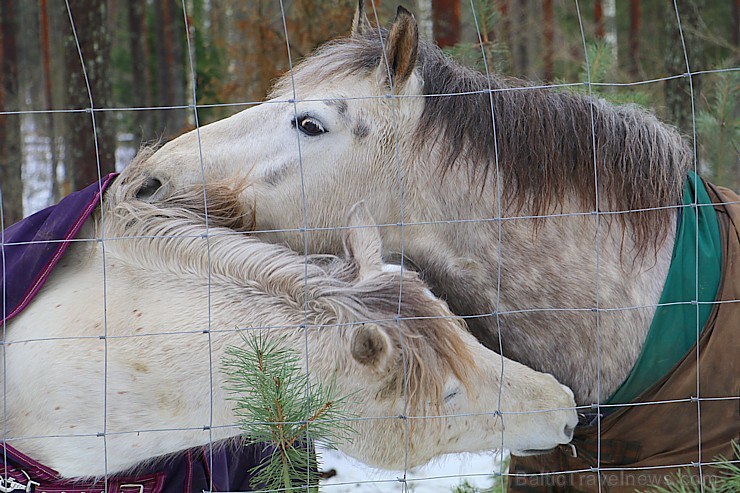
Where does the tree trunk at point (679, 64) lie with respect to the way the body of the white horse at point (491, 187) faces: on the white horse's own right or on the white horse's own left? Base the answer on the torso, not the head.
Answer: on the white horse's own right

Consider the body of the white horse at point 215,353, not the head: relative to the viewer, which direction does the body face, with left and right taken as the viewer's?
facing to the right of the viewer

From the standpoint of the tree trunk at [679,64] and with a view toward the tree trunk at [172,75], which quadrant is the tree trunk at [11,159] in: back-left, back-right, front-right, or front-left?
front-left

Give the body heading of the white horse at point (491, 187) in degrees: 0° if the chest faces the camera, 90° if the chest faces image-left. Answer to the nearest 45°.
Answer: approximately 90°

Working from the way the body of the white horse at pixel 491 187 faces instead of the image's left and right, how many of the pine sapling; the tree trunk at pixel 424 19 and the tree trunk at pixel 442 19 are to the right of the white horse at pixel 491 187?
2

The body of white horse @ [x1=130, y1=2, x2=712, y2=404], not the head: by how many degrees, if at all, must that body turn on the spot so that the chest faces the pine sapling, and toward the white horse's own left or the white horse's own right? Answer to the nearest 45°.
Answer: approximately 45° to the white horse's own left

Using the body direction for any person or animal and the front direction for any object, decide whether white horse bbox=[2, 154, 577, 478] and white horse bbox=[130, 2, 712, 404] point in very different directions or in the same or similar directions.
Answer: very different directions

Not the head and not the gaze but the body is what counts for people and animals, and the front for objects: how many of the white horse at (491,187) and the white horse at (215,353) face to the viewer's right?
1

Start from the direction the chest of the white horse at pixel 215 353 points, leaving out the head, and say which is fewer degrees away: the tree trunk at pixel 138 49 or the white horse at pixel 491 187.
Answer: the white horse

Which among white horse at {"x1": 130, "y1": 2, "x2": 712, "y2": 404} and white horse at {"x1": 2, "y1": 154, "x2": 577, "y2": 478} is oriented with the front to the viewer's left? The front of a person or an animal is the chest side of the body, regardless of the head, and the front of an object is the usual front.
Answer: white horse at {"x1": 130, "y1": 2, "x2": 712, "y2": 404}

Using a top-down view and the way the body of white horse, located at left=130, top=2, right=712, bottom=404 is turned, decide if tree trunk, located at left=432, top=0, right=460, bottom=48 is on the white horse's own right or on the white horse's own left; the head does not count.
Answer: on the white horse's own right

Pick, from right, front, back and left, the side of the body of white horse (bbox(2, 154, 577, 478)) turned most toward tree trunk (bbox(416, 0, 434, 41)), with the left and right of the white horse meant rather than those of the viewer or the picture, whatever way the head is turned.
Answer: left

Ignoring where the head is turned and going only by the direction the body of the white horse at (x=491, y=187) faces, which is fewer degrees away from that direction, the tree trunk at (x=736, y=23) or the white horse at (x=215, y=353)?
the white horse
